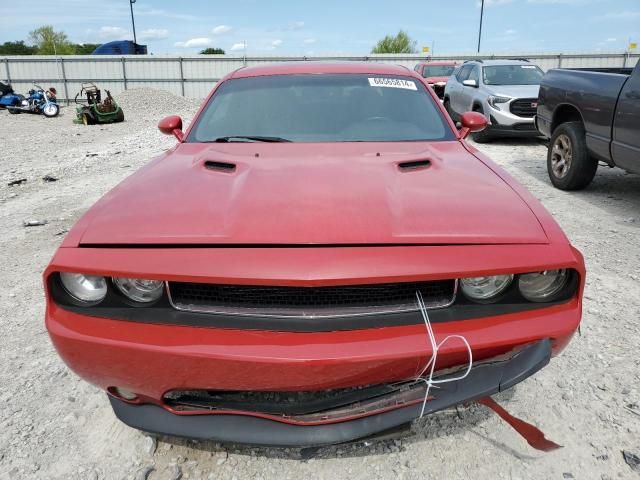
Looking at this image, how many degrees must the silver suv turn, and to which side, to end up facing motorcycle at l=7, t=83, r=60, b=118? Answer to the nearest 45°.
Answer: approximately 135° to its right

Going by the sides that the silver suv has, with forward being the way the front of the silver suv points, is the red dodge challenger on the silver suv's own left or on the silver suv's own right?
on the silver suv's own right

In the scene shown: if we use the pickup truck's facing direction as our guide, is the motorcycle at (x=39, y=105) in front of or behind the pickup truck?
behind

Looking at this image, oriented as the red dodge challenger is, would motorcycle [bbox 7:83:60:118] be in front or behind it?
behind

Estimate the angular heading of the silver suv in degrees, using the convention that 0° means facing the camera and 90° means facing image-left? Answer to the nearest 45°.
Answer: approximately 315°

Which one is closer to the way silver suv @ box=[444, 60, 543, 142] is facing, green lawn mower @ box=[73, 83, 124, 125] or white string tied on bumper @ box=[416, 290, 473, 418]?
the white string tied on bumper

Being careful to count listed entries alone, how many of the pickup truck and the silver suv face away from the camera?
0

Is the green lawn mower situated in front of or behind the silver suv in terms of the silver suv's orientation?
behind

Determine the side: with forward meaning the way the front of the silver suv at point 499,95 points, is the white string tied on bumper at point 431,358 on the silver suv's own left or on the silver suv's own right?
on the silver suv's own right

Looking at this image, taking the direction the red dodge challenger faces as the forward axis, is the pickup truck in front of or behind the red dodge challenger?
behind

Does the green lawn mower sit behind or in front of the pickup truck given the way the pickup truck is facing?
behind
